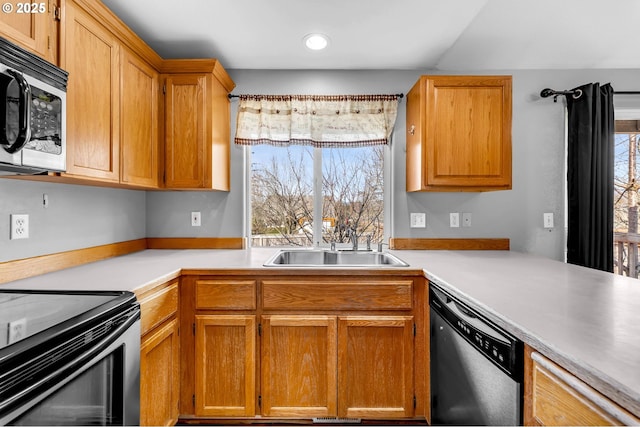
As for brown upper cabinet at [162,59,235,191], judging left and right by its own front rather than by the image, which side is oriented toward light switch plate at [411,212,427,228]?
left

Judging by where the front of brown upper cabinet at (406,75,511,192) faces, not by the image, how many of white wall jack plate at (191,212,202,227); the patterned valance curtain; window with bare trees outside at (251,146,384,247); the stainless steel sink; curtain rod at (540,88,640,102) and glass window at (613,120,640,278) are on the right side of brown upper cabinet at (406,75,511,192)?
4

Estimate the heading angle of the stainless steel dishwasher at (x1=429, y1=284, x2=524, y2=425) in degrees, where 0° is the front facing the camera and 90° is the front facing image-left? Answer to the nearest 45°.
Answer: approximately 45°

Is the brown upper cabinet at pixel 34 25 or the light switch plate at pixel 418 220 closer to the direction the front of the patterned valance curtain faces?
the brown upper cabinet

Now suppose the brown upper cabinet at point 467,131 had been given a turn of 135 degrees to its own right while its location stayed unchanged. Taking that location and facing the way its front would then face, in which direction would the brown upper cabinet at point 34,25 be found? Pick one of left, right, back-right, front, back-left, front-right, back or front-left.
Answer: left

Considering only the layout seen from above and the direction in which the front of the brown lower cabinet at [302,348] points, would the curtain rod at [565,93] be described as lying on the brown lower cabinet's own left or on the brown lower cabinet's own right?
on the brown lower cabinet's own left

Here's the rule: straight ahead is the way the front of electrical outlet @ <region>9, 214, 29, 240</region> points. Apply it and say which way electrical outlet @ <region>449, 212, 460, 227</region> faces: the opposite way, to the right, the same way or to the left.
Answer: to the right

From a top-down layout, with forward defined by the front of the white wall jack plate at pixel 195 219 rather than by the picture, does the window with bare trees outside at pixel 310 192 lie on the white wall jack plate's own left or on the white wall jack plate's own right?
on the white wall jack plate's own left

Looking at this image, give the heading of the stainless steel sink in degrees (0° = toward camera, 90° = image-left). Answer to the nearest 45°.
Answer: approximately 0°

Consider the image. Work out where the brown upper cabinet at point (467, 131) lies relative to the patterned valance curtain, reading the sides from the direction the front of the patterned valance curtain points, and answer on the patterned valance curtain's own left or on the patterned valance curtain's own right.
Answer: on the patterned valance curtain's own left

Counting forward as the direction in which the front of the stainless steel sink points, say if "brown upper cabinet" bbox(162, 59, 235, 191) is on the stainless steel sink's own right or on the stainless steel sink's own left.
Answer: on the stainless steel sink's own right

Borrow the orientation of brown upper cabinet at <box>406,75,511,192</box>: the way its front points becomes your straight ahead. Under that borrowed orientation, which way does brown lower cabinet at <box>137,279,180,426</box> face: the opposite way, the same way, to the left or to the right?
to the left
